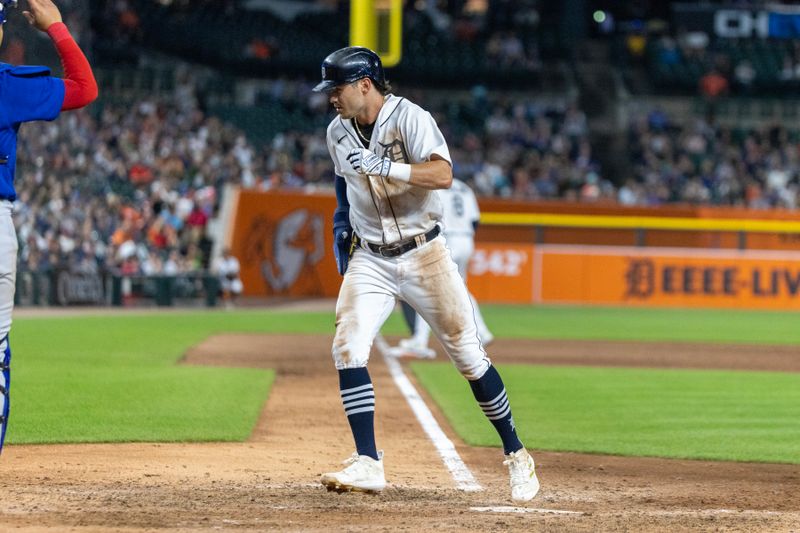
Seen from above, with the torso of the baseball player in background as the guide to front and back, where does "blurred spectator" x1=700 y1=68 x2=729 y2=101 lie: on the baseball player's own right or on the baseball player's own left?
on the baseball player's own right

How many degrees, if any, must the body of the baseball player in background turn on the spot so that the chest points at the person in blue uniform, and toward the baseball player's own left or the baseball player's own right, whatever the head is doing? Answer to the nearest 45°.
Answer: approximately 135° to the baseball player's own left

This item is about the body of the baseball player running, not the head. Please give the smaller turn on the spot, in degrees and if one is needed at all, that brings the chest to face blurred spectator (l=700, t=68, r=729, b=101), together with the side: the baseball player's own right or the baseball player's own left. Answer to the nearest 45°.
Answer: approximately 135° to the baseball player's own right

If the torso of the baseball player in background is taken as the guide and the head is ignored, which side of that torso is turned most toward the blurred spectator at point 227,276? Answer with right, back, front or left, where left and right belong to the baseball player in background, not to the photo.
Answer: front

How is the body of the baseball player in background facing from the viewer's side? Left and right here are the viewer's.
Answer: facing away from the viewer and to the left of the viewer

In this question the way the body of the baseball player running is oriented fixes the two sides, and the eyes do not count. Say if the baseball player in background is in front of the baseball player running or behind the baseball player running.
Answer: behind

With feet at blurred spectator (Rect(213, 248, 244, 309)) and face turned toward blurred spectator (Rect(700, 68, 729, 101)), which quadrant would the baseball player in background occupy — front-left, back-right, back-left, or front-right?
back-right

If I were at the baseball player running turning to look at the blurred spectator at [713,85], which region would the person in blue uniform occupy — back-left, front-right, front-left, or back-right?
back-left

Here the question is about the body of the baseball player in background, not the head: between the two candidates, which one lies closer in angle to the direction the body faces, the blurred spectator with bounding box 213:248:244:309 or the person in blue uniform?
the blurred spectator
